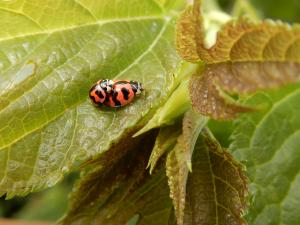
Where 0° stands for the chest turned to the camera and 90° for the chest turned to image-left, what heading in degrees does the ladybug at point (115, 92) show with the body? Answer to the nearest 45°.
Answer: approximately 270°
